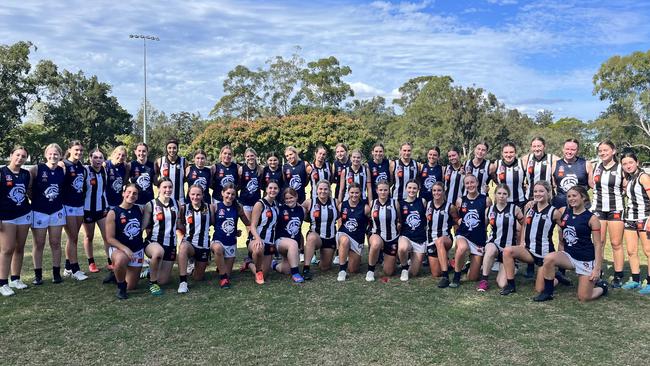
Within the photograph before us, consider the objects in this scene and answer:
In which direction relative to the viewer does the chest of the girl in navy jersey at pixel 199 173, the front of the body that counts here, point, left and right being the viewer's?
facing the viewer

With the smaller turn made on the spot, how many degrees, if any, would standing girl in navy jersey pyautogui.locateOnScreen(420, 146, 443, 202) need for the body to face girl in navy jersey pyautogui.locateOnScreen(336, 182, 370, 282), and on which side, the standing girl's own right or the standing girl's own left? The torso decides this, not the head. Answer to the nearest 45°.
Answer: approximately 45° to the standing girl's own right

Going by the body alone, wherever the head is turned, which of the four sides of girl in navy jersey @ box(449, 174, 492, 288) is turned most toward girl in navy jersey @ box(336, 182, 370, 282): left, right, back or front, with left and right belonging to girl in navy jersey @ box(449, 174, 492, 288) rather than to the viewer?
right

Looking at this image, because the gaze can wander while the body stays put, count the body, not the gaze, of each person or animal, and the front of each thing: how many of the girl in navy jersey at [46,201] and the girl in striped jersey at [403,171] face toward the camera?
2

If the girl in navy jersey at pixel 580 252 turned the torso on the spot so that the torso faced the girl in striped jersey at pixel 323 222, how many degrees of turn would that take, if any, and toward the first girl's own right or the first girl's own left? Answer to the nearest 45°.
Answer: approximately 45° to the first girl's own right

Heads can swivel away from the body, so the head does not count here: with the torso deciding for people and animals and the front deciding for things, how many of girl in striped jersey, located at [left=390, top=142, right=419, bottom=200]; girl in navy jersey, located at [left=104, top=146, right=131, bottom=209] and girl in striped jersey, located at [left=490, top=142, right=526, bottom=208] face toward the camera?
3

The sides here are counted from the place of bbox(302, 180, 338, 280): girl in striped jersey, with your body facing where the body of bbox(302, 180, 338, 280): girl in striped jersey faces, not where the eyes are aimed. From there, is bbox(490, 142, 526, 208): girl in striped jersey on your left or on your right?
on your left

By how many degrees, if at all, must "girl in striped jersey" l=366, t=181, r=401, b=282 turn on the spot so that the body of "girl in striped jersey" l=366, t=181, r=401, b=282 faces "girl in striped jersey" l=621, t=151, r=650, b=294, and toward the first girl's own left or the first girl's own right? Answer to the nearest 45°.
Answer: approximately 90° to the first girl's own left

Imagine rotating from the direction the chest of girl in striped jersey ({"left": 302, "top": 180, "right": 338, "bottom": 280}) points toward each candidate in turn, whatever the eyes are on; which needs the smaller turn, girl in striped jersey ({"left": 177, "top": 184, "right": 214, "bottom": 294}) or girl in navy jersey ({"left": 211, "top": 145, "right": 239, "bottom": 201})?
the girl in striped jersey

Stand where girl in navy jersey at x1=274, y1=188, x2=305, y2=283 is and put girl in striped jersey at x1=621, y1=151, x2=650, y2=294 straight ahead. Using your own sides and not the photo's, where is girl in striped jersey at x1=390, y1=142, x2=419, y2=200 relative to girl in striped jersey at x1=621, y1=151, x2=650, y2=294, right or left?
left

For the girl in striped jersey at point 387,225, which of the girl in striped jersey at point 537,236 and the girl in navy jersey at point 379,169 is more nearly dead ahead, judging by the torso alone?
the girl in striped jersey
